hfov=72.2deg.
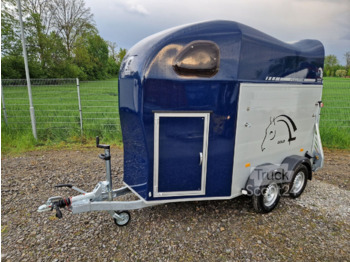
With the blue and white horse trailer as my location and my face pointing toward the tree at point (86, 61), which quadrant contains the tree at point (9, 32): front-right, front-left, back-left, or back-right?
front-left

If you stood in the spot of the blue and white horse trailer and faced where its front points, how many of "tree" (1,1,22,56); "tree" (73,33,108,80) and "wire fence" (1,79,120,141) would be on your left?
0

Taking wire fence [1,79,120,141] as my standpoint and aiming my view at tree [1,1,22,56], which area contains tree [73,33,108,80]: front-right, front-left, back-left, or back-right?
front-right

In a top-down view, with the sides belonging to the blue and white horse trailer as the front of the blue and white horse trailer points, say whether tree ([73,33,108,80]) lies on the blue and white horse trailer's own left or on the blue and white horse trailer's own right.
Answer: on the blue and white horse trailer's own right

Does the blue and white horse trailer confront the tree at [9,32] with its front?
no

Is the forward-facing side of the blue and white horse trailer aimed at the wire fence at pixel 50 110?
no
